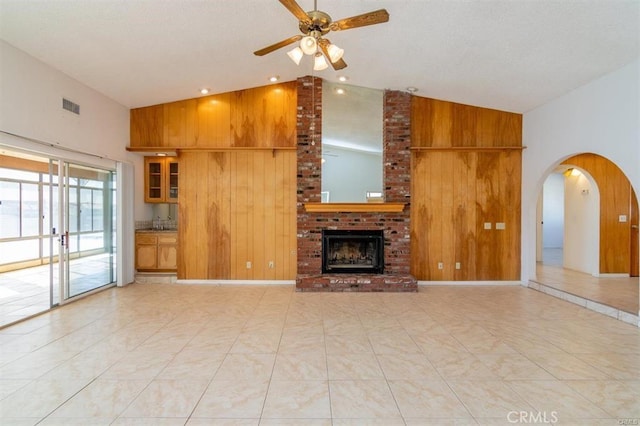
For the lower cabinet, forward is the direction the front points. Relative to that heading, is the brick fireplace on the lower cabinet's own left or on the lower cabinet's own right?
on the lower cabinet's own left

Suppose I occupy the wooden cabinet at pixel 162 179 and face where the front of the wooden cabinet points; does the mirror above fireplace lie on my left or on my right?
on my left

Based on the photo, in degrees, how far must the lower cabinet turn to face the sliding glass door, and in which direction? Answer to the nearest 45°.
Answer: approximately 45° to its right

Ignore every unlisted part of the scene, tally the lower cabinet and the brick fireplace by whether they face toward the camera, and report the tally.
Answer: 2

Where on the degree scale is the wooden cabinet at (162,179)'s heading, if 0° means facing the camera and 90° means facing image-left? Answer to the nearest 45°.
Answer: approximately 0°

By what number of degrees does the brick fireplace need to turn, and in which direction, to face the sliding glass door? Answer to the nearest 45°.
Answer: approximately 90° to its right

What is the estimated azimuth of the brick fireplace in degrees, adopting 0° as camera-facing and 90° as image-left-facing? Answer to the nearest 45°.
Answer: approximately 0°
